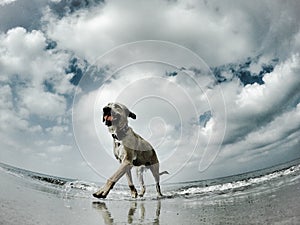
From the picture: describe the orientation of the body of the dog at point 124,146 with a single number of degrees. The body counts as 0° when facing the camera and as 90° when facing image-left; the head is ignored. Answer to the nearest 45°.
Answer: approximately 45°
